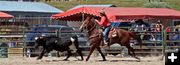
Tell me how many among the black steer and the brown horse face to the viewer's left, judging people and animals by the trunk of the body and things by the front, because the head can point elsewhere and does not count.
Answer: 2

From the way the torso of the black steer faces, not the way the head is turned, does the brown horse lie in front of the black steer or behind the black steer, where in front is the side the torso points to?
behind

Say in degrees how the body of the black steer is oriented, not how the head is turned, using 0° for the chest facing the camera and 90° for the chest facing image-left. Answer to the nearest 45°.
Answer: approximately 90°

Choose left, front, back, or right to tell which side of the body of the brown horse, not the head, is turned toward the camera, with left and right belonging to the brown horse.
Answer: left

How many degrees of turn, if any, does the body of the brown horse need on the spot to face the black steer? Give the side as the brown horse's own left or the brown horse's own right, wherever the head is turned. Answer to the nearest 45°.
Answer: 0° — it already faces it
